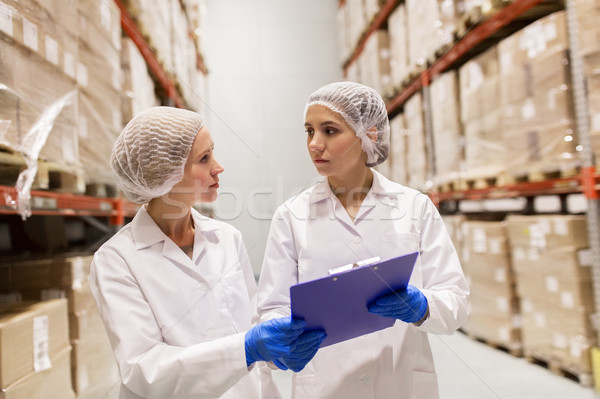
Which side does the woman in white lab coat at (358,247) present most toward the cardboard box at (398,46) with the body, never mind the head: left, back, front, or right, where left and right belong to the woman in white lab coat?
back

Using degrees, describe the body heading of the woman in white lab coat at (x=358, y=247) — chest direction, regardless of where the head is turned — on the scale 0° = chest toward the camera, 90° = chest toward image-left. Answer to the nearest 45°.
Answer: approximately 0°

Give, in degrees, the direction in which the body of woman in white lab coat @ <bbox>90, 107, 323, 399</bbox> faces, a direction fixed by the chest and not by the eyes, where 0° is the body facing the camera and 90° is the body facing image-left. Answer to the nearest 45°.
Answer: approximately 315°

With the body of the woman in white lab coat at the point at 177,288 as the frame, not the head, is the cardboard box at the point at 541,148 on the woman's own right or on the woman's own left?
on the woman's own left

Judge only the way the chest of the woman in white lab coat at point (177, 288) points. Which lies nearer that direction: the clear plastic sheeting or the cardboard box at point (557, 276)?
the cardboard box

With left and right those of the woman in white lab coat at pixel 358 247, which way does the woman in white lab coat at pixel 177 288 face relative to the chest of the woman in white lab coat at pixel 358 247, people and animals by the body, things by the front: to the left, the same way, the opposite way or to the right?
to the left

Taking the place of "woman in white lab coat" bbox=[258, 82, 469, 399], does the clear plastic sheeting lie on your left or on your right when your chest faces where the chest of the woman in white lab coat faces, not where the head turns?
on your right

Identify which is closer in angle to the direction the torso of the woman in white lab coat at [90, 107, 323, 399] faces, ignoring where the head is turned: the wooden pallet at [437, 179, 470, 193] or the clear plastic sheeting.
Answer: the wooden pallet

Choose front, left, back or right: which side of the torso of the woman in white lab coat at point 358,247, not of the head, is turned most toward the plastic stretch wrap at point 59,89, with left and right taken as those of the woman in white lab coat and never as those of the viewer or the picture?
right

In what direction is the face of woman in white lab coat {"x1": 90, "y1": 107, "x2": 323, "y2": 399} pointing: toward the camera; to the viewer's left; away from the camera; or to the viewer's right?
to the viewer's right
